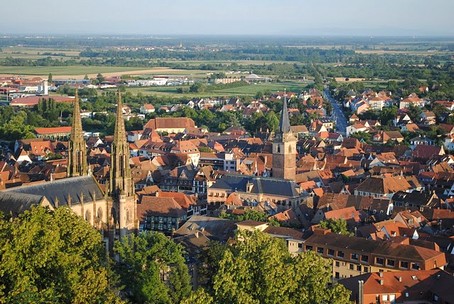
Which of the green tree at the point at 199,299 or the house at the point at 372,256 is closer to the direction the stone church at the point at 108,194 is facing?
the house

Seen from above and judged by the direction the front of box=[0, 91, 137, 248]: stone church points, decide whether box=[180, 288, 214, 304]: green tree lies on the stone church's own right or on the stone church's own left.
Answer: on the stone church's own right

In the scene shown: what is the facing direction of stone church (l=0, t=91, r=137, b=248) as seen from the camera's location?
facing away from the viewer and to the right of the viewer

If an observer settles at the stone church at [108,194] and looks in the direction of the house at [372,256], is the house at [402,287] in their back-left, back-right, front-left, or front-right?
front-right

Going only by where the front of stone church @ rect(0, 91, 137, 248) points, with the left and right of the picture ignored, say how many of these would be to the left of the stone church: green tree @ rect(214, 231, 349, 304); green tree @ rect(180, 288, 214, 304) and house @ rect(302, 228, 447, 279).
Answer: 0

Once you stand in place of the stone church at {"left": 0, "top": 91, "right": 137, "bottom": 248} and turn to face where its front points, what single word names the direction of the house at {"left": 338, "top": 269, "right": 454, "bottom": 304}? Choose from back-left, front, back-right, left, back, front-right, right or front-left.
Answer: right

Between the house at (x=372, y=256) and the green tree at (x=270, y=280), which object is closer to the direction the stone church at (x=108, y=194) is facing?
the house

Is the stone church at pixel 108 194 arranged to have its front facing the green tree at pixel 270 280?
no

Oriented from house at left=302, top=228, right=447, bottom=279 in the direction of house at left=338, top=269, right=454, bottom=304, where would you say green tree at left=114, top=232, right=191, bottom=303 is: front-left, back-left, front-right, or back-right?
front-right

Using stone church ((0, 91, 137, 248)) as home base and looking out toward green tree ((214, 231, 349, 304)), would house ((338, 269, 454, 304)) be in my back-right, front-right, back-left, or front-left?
front-left

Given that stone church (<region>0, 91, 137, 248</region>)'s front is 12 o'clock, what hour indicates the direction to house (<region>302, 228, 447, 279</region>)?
The house is roughly at 2 o'clock from the stone church.
